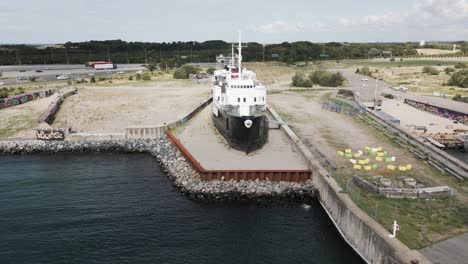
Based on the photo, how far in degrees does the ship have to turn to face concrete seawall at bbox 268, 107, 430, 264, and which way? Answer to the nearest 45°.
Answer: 0° — it already faces it

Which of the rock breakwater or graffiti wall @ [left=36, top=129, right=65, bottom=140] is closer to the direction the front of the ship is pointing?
the rock breakwater

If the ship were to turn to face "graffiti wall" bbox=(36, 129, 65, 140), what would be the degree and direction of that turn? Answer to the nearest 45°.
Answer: approximately 90° to its right

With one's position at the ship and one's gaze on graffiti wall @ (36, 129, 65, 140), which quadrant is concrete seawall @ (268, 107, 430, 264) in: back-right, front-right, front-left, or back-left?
back-left

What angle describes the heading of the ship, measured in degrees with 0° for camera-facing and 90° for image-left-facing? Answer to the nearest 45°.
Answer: approximately 0°

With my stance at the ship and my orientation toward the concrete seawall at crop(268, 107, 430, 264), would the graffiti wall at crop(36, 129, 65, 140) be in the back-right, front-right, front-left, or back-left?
back-right

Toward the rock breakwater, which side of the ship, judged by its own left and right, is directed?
front
